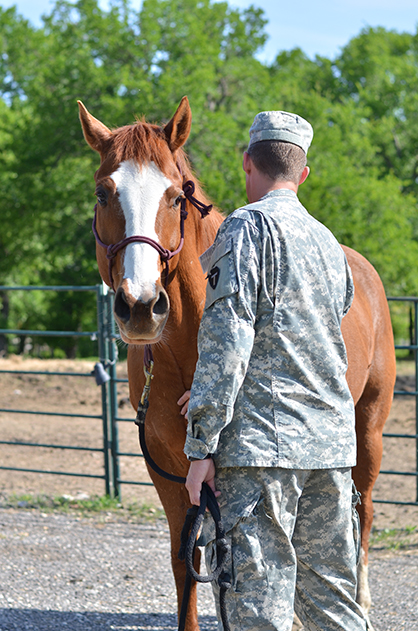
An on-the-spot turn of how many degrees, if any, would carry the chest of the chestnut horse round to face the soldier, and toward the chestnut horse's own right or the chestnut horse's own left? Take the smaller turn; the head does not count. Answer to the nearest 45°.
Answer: approximately 90° to the chestnut horse's own left

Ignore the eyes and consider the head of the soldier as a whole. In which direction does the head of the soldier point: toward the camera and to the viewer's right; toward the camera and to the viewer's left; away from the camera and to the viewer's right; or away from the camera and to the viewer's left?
away from the camera and to the viewer's left

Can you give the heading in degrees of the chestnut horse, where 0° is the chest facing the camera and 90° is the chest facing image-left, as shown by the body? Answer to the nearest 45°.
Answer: approximately 45°
